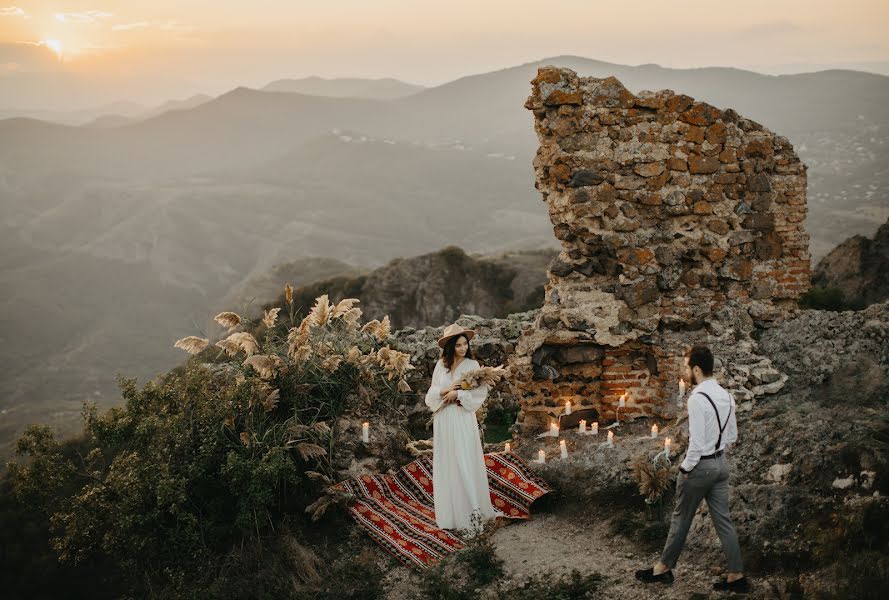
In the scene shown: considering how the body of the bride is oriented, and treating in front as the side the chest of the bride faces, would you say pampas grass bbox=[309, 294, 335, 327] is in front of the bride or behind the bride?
behind

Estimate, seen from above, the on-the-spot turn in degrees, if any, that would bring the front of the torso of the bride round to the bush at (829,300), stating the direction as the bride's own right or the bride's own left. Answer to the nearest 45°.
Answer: approximately 135° to the bride's own left

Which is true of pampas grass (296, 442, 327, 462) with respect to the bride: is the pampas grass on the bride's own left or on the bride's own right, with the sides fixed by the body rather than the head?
on the bride's own right

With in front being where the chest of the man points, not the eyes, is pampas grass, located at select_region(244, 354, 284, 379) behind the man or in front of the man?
in front

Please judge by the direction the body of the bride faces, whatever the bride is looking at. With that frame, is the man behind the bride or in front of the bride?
in front

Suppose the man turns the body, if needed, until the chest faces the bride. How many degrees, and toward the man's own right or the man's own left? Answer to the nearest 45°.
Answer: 0° — they already face them

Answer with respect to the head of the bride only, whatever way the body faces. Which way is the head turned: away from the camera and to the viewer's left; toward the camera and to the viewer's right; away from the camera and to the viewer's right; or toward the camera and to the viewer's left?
toward the camera and to the viewer's right

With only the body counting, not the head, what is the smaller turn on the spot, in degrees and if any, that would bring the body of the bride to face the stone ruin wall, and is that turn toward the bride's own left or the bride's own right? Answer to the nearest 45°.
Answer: approximately 135° to the bride's own left

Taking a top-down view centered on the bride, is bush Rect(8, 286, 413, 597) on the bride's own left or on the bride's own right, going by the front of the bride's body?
on the bride's own right

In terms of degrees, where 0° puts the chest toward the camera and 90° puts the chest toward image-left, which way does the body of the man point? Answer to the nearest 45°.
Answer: approximately 135°

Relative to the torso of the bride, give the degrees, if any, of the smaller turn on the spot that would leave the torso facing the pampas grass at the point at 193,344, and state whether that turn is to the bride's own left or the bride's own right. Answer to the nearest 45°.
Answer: approximately 135° to the bride's own right

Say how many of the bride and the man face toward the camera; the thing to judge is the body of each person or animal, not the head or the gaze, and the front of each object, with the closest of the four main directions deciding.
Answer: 1
